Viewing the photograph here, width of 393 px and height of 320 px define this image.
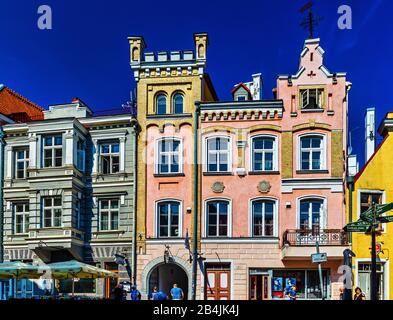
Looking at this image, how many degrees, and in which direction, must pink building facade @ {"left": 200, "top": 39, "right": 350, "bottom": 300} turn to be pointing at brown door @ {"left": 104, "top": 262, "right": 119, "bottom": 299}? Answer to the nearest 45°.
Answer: approximately 45° to its right

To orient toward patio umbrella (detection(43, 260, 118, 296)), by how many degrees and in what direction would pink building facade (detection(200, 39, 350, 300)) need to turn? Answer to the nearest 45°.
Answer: approximately 45° to its right

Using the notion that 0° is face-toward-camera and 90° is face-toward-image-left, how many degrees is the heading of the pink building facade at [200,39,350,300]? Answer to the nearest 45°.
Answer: approximately 0°

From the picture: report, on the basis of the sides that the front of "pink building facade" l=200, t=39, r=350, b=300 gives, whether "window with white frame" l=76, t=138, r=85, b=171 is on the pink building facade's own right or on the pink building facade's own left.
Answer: on the pink building facade's own right

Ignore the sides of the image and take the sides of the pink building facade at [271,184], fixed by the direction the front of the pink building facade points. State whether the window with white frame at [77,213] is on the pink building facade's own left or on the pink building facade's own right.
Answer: on the pink building facade's own right
